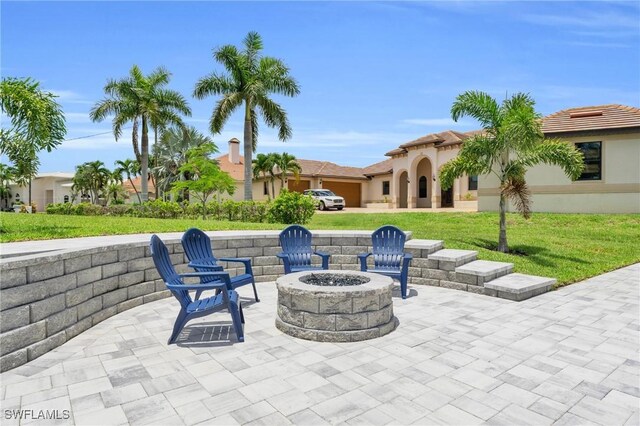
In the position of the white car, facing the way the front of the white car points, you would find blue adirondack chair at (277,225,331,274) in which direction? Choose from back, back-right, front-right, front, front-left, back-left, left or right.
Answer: front-right

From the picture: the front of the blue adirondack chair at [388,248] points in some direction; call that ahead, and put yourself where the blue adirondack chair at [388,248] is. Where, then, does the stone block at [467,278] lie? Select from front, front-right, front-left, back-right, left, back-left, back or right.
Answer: left

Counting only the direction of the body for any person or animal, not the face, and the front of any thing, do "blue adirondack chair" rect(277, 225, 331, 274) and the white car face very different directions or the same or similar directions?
same or similar directions

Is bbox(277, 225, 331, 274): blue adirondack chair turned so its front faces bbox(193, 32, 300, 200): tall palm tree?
no

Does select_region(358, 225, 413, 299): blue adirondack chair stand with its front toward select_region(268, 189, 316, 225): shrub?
no

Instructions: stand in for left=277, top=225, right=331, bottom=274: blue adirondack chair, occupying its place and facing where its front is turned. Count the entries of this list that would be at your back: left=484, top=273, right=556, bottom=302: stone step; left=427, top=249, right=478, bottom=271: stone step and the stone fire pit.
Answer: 0

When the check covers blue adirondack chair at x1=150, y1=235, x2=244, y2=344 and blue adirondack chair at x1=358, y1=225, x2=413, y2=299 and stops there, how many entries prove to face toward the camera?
1

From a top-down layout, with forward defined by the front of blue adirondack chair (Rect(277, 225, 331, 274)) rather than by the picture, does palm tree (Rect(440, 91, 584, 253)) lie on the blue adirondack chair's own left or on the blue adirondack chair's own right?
on the blue adirondack chair's own left

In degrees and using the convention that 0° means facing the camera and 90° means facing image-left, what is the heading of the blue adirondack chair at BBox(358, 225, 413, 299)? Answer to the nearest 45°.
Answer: approximately 0°

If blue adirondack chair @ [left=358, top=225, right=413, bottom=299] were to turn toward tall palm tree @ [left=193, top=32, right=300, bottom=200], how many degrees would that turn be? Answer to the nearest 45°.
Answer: approximately 135° to its right

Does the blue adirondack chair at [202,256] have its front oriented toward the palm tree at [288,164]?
no

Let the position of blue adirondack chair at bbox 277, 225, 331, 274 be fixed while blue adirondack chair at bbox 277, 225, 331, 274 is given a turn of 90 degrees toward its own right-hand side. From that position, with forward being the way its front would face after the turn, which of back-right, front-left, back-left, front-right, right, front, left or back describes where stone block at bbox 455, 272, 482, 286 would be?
back-left

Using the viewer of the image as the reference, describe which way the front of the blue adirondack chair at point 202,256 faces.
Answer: facing the viewer and to the right of the viewer

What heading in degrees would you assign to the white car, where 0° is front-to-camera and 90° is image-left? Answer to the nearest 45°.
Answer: approximately 315°

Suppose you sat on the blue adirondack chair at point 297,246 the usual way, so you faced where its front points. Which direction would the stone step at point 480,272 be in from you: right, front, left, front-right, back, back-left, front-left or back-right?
front-left

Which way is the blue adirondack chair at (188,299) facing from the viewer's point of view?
to the viewer's right
